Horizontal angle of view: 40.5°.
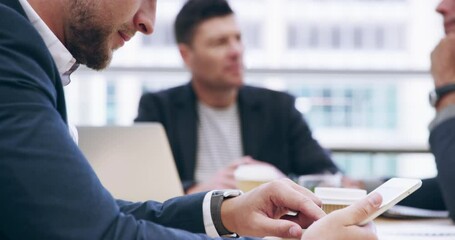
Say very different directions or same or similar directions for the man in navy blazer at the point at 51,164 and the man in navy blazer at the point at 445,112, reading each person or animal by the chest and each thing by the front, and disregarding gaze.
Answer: very different directions

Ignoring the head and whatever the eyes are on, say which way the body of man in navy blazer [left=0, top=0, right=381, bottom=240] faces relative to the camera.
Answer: to the viewer's right

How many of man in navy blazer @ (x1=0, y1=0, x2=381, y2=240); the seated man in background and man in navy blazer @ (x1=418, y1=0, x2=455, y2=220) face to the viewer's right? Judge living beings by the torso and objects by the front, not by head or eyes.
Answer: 1

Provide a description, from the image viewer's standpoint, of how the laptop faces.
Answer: facing away from the viewer and to the right of the viewer

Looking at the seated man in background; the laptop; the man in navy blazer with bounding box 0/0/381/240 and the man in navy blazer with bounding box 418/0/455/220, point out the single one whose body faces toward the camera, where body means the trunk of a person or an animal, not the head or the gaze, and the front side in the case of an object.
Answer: the seated man in background

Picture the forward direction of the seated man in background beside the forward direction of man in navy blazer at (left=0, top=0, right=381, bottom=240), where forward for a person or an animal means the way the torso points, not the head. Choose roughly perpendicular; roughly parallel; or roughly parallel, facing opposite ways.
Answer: roughly perpendicular

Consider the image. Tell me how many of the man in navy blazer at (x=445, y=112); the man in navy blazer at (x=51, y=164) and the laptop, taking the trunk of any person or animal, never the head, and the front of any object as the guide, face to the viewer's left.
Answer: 1

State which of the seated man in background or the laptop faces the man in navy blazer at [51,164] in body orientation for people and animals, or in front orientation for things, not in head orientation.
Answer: the seated man in background

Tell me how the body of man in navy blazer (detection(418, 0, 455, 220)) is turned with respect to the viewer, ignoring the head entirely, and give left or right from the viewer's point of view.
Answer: facing to the left of the viewer

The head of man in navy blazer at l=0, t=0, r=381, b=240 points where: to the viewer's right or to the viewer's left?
to the viewer's right

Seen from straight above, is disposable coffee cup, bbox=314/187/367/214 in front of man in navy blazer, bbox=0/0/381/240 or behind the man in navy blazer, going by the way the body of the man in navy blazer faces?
in front

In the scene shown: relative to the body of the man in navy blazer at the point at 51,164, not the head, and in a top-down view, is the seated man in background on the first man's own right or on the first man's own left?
on the first man's own left

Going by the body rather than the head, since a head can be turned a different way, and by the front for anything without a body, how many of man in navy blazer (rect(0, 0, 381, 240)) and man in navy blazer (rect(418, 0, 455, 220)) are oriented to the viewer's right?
1

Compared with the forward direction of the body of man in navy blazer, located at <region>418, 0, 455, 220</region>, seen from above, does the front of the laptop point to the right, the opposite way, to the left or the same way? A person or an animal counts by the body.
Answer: to the right

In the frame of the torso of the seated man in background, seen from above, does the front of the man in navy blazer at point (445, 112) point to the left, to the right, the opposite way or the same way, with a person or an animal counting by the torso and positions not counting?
to the right
